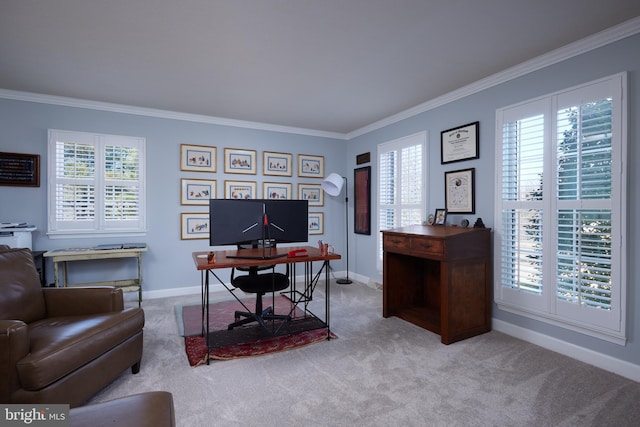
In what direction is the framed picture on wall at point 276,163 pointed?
toward the camera

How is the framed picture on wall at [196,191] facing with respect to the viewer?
toward the camera

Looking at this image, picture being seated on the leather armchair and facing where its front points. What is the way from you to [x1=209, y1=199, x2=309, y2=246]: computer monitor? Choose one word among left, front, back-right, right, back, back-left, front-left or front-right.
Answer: front-left

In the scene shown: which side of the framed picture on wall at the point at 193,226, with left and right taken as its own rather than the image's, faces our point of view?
front

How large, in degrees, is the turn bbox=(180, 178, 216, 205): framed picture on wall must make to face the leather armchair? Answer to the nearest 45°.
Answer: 0° — it already faces it

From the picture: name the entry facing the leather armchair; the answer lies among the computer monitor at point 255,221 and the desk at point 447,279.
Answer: the desk

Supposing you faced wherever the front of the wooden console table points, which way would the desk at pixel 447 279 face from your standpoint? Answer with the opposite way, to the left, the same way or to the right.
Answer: to the right

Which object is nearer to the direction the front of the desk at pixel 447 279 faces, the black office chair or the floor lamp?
the black office chair

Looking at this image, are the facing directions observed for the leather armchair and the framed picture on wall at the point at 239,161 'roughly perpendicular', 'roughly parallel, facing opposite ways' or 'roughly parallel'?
roughly perpendicular

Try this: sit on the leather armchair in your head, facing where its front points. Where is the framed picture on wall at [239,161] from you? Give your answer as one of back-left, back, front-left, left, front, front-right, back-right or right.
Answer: left

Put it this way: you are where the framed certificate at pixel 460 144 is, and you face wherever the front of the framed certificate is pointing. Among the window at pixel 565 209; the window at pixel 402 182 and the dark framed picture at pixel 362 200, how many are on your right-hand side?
2

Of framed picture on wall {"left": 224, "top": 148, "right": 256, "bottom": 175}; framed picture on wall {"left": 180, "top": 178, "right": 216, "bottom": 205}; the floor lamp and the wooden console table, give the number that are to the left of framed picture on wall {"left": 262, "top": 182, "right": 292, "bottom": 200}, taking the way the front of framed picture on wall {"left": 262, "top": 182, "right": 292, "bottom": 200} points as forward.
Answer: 1

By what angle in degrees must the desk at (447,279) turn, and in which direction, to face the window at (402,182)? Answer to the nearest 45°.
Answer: approximately 90° to its right

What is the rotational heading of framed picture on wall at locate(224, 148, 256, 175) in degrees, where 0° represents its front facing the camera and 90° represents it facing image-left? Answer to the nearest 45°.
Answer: approximately 0°
